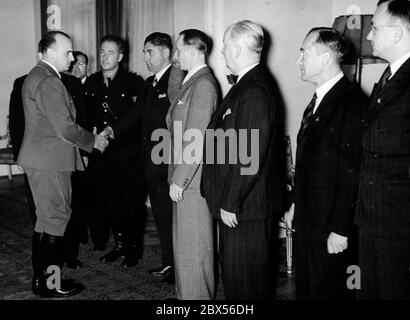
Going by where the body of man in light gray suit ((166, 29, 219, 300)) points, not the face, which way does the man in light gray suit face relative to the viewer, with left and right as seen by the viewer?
facing to the left of the viewer

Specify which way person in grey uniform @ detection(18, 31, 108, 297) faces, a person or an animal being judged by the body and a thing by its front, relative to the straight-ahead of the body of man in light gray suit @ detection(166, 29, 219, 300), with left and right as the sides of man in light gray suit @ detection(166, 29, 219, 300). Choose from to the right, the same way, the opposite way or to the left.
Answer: the opposite way

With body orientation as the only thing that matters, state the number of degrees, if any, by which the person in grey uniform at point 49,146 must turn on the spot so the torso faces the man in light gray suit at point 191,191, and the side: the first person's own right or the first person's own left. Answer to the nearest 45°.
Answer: approximately 45° to the first person's own right

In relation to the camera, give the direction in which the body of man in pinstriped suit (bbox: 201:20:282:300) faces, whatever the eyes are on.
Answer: to the viewer's left

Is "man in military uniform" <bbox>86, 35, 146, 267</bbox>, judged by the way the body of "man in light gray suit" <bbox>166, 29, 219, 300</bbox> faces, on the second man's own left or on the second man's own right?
on the second man's own right

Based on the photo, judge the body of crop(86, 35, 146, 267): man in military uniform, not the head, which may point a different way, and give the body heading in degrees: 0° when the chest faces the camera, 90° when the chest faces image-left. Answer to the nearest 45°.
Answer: approximately 45°

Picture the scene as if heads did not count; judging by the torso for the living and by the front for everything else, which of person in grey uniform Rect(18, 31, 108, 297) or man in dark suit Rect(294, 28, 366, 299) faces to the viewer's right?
the person in grey uniform

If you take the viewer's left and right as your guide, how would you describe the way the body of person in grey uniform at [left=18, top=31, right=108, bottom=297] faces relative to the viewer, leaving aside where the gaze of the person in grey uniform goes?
facing to the right of the viewer

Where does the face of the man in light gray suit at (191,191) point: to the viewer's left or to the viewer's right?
to the viewer's left

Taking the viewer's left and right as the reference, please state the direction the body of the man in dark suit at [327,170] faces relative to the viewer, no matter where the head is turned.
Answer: facing to the left of the viewer

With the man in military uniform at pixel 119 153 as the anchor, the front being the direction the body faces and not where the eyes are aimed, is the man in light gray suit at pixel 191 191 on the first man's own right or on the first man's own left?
on the first man's own left
